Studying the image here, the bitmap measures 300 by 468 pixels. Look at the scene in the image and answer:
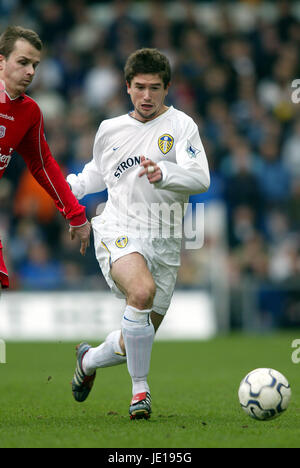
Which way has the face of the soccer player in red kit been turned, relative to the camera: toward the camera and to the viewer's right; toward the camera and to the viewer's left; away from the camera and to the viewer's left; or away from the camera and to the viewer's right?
toward the camera and to the viewer's right

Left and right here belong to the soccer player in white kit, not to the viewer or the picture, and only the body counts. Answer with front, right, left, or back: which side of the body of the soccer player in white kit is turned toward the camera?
front

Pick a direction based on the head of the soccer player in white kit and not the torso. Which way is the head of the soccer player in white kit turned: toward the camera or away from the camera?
toward the camera

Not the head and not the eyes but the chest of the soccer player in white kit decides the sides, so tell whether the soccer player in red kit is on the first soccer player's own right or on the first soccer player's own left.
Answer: on the first soccer player's own right
